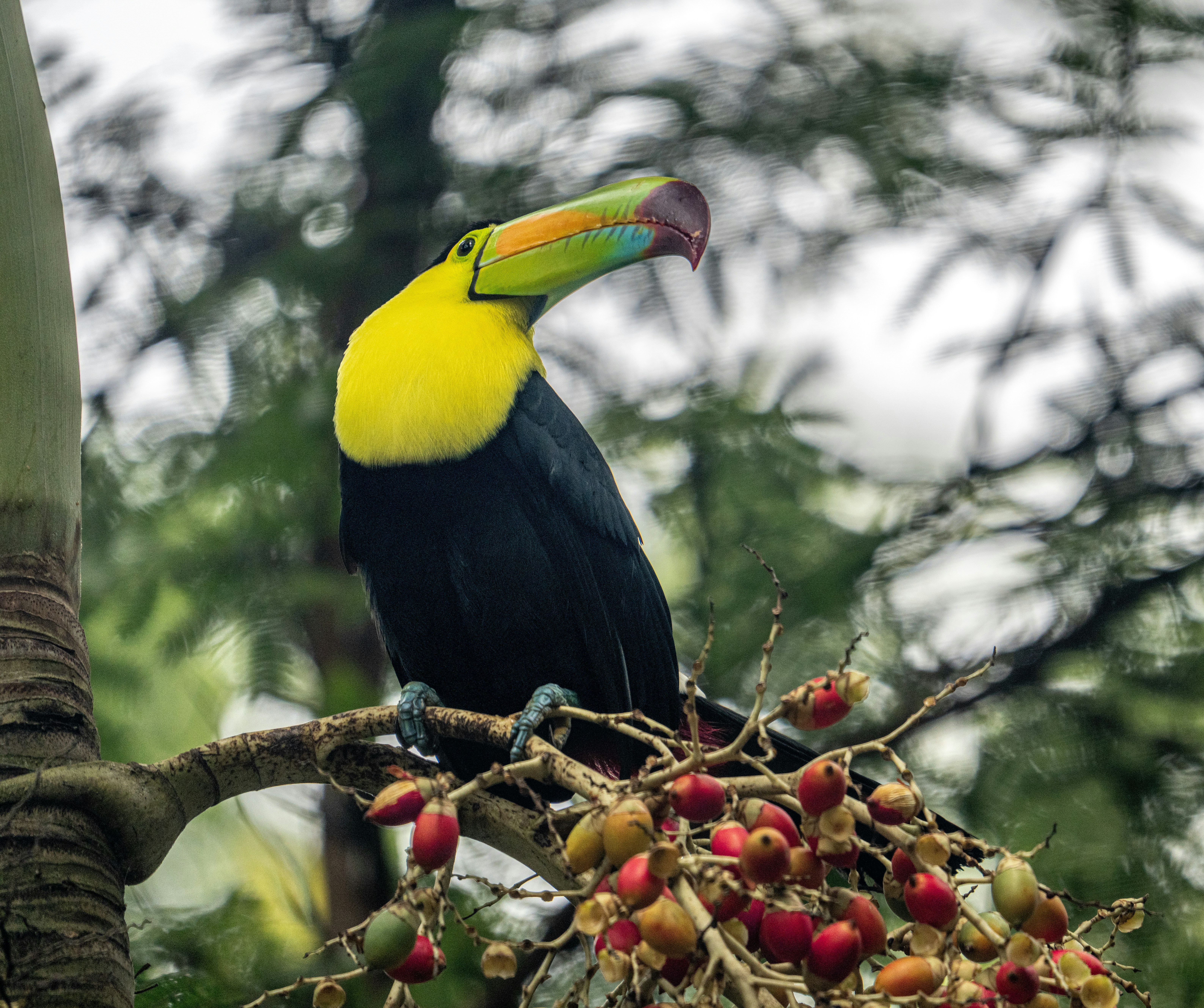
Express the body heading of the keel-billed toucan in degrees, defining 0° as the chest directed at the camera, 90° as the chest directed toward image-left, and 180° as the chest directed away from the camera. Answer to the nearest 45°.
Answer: approximately 45°
